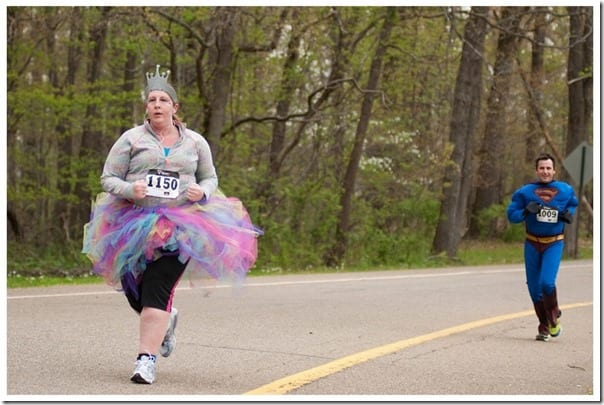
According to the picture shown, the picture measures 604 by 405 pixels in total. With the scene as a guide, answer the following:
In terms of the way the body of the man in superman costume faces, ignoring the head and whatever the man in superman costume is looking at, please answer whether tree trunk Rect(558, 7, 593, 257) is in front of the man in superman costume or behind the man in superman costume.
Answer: behind

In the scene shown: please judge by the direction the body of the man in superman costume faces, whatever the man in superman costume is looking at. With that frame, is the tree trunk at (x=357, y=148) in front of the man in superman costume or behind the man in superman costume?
behind

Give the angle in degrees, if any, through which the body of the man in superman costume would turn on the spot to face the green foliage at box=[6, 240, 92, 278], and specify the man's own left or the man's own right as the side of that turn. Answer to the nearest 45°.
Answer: approximately 135° to the man's own right

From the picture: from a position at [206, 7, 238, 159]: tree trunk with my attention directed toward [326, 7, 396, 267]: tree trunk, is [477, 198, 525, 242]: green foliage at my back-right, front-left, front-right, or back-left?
front-left

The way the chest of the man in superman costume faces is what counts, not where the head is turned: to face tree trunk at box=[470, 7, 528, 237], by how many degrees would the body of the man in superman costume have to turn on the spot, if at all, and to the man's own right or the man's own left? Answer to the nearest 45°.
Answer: approximately 180°

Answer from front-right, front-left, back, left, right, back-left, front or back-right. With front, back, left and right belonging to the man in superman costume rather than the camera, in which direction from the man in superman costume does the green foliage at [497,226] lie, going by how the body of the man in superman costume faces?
back

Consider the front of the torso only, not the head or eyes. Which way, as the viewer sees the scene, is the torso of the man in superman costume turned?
toward the camera

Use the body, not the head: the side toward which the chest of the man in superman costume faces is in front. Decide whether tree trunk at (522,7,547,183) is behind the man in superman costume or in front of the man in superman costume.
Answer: behind
